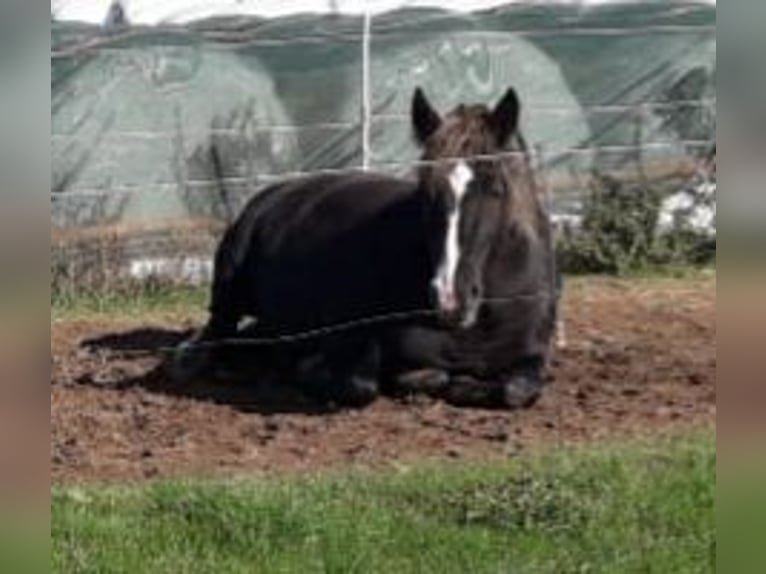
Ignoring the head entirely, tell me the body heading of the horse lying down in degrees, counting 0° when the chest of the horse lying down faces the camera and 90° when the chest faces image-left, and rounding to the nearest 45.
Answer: approximately 315°

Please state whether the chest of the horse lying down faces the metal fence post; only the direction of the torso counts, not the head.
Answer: no
